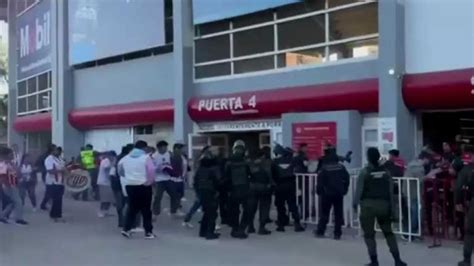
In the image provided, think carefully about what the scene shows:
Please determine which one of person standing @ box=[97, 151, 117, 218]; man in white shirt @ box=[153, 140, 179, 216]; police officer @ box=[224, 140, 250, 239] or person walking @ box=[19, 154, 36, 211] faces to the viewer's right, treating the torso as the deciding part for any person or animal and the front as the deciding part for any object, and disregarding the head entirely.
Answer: person standing @ box=[97, 151, 117, 218]

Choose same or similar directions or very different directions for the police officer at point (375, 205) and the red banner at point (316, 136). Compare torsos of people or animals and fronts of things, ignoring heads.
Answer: very different directions

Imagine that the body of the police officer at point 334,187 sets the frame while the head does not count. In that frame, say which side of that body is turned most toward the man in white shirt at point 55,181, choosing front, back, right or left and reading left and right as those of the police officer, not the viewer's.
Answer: left
